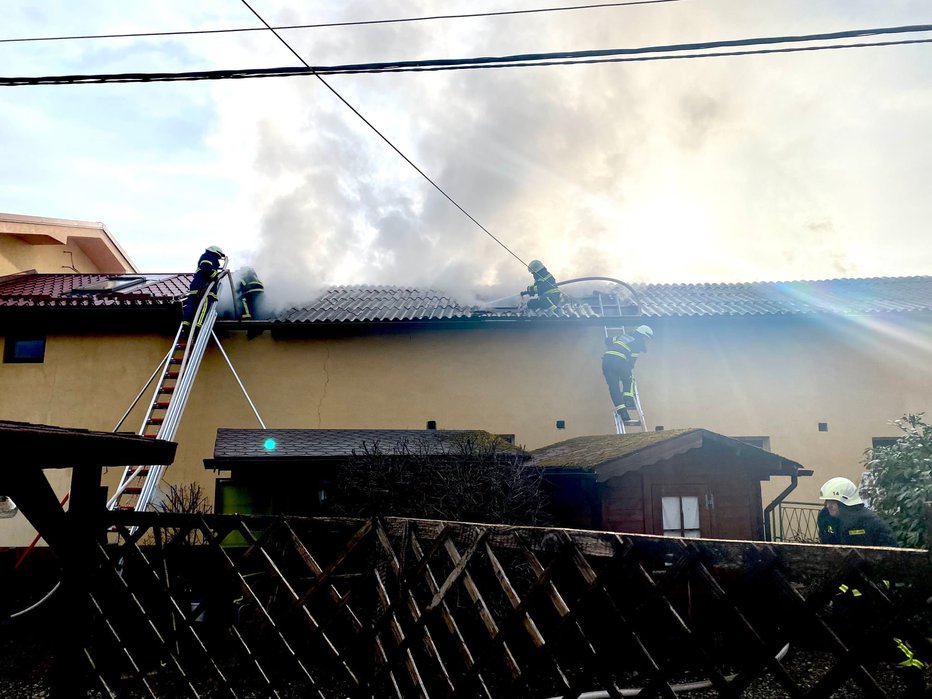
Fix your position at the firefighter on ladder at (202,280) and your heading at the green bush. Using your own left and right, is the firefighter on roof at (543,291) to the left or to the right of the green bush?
left

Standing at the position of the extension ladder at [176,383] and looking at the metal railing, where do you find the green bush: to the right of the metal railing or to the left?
right

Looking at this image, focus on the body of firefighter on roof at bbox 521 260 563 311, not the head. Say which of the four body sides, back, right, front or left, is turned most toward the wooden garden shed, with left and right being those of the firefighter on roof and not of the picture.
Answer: left

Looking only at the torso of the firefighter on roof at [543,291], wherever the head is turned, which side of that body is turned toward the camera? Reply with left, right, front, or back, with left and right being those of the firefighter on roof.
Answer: left

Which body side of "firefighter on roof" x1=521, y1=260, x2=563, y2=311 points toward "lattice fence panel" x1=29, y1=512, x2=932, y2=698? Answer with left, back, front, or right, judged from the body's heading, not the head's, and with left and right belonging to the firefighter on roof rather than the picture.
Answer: left

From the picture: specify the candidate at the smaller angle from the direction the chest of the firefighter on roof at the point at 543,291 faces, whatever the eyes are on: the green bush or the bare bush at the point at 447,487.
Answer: the bare bush

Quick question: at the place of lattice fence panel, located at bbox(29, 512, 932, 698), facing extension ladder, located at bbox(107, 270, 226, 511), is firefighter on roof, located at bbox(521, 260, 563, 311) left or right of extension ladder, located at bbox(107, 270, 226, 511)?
right
